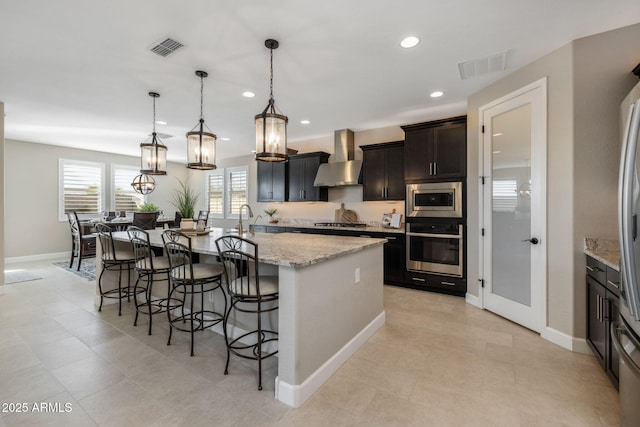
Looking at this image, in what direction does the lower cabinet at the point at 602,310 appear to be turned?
to the viewer's left

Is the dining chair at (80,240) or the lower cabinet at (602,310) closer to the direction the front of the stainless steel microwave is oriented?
the lower cabinet

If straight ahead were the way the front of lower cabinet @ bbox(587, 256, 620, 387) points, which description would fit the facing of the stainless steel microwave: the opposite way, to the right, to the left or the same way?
to the left

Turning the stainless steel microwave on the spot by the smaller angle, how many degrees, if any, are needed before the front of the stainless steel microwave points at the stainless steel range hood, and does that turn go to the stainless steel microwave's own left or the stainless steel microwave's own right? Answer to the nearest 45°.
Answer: approximately 90° to the stainless steel microwave's own right

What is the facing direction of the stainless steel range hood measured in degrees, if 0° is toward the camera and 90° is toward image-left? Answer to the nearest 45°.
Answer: approximately 45°

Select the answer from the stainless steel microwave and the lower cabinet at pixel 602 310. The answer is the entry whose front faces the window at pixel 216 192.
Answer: the lower cabinet

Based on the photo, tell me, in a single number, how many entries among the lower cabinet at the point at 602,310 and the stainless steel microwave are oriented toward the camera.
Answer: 1

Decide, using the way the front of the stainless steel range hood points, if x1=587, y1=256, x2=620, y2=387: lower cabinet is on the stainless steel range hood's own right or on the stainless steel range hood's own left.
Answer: on the stainless steel range hood's own left

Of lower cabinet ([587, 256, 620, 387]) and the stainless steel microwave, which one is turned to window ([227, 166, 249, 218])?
the lower cabinet

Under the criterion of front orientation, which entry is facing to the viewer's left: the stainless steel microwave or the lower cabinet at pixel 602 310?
the lower cabinet

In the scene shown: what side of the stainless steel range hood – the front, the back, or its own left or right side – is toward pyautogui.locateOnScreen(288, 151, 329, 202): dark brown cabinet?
right

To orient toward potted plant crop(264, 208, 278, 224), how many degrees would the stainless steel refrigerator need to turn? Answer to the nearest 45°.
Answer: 0° — it already faces it

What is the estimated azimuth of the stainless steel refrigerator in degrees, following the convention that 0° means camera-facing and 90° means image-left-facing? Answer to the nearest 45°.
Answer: approximately 90°
